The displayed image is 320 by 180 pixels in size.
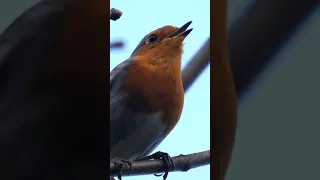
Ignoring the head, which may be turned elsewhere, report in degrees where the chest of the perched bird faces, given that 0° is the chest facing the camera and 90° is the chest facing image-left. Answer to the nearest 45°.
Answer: approximately 270°
